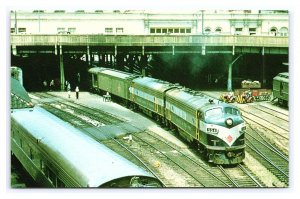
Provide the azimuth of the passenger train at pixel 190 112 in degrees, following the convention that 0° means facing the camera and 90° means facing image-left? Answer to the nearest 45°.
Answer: approximately 315°

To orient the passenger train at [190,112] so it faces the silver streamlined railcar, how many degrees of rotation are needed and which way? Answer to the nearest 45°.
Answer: approximately 90° to its right

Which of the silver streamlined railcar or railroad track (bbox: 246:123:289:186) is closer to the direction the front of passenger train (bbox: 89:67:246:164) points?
the railroad track
